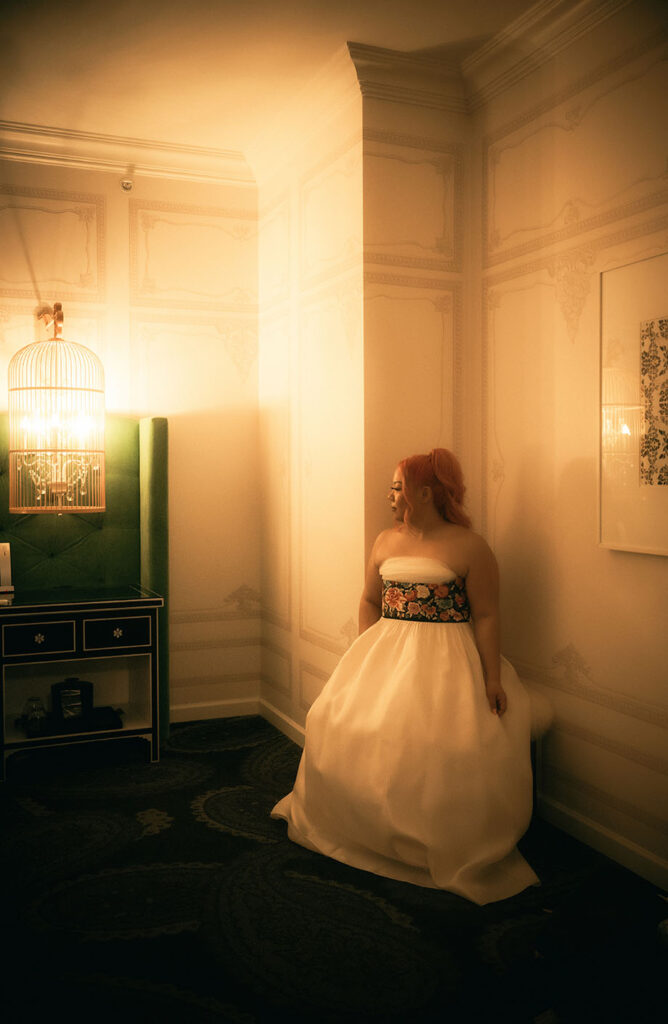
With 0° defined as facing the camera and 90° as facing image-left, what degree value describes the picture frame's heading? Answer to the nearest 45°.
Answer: approximately 45°

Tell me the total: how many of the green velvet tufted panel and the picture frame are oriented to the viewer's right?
0

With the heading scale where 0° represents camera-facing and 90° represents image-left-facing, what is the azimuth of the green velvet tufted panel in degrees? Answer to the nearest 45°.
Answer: approximately 0°

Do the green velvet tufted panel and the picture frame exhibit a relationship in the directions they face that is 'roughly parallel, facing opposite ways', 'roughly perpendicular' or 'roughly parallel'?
roughly perpendicular

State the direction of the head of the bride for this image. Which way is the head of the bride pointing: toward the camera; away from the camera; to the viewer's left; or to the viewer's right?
to the viewer's left

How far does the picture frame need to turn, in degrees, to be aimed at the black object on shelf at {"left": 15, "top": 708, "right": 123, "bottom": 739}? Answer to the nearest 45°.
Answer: approximately 45° to its right
